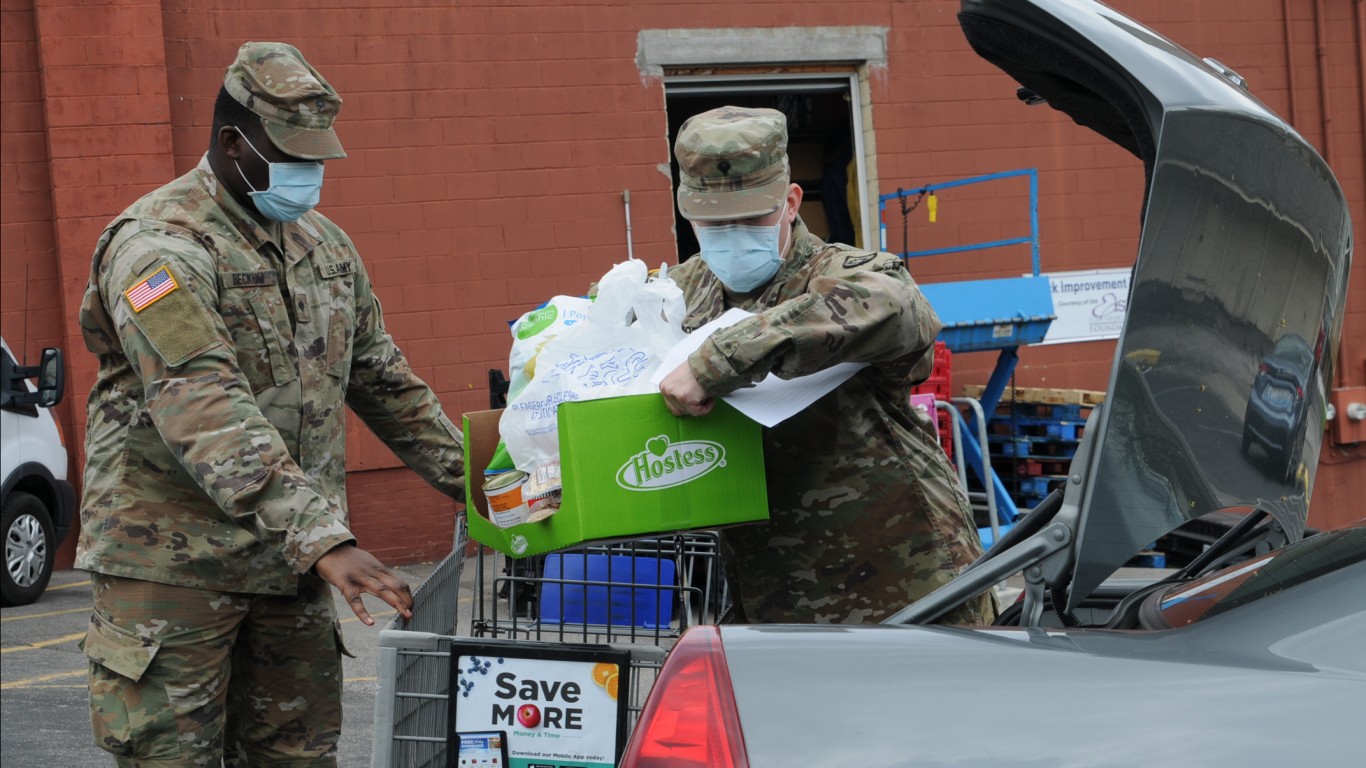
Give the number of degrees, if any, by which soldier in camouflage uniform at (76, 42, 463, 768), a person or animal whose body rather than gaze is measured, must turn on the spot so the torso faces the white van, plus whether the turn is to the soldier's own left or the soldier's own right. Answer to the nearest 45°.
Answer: approximately 135° to the soldier's own left

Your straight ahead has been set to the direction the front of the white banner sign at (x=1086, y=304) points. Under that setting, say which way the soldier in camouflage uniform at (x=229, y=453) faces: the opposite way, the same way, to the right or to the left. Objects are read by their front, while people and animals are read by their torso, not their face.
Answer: to the left

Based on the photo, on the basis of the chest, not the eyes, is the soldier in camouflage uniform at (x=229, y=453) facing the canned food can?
yes

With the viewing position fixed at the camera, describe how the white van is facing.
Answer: facing away from the viewer and to the right of the viewer
